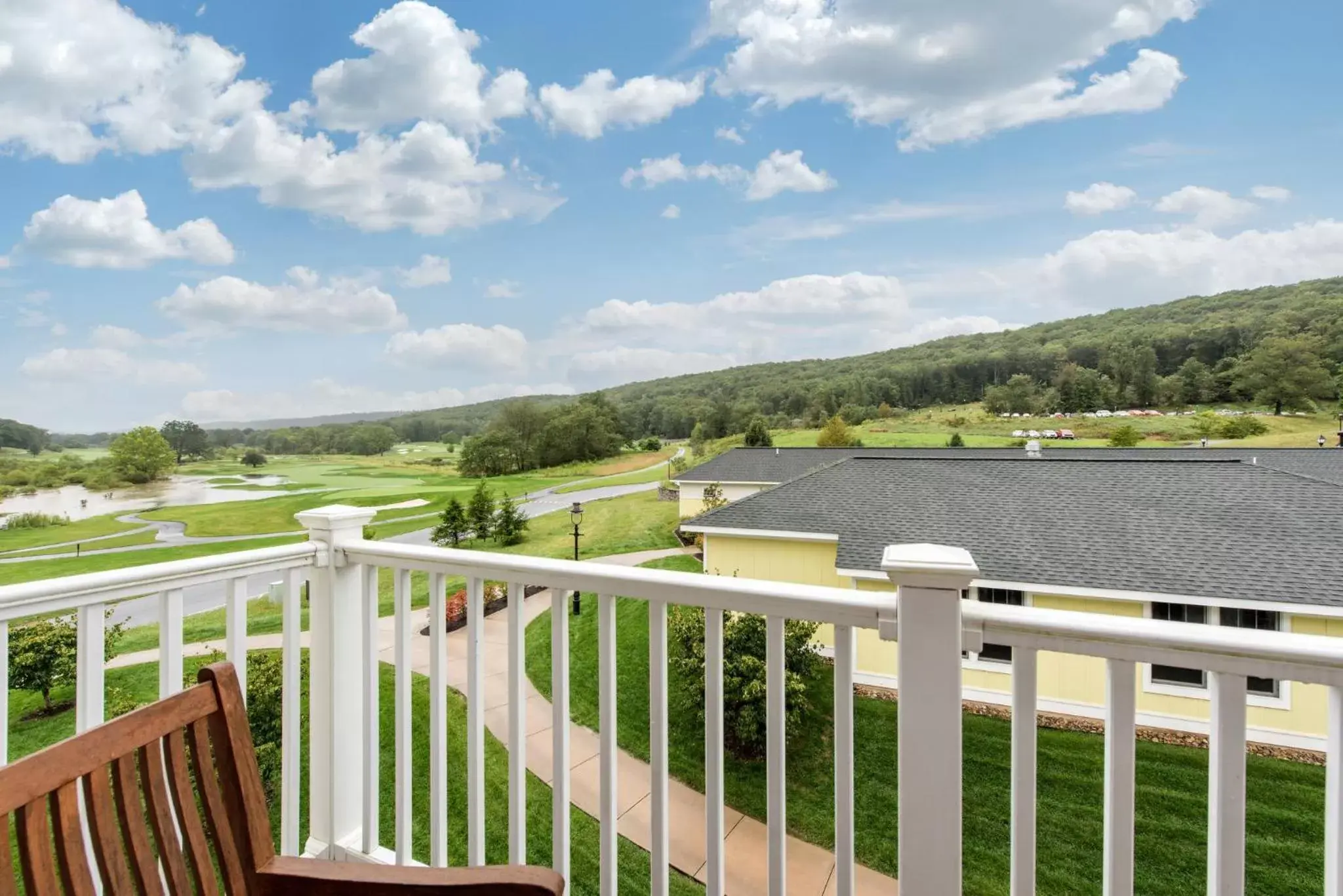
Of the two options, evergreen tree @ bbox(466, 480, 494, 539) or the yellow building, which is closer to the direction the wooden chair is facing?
the yellow building

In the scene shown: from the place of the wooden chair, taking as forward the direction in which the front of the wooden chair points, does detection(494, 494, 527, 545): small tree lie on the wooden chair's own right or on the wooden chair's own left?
on the wooden chair's own left
